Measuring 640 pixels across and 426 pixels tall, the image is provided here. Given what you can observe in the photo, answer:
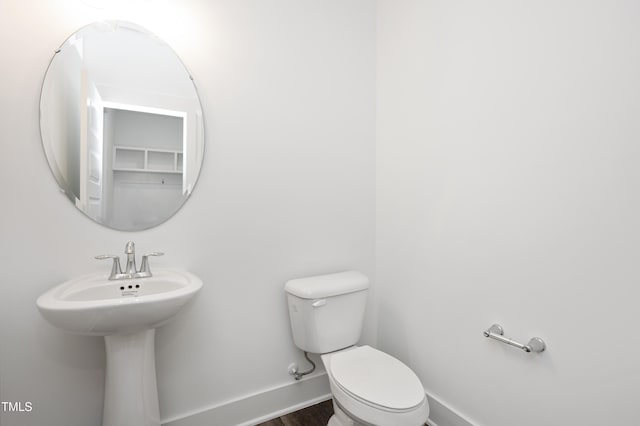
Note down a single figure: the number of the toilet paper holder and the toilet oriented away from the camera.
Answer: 0

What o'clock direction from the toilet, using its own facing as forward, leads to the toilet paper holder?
The toilet paper holder is roughly at 11 o'clock from the toilet.

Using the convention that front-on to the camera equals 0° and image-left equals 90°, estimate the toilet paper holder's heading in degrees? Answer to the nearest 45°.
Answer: approximately 45°

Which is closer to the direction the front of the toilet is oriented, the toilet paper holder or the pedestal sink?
the toilet paper holder

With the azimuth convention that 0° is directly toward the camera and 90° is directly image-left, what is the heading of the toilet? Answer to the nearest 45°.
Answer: approximately 315°

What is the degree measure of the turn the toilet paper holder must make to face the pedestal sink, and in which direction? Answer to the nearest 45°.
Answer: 0° — it already faces it

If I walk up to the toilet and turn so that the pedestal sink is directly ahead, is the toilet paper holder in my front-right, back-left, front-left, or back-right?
back-left
